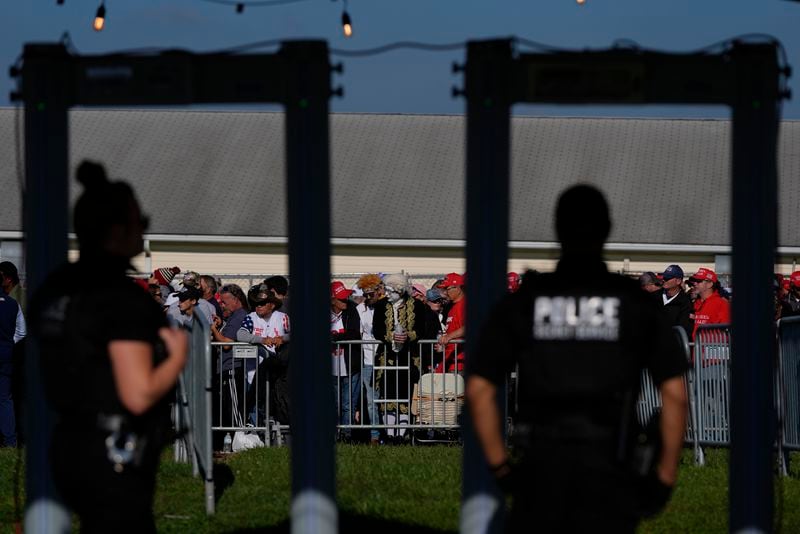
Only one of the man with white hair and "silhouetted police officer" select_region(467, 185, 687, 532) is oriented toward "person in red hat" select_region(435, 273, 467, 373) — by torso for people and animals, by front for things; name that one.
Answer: the silhouetted police officer

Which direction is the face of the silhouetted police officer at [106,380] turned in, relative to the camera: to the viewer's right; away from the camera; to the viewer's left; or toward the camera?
to the viewer's right

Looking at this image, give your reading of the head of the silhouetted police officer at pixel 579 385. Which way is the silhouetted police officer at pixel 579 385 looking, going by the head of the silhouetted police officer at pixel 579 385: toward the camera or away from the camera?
away from the camera

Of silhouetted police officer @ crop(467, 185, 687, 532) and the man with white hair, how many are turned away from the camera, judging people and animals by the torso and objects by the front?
1

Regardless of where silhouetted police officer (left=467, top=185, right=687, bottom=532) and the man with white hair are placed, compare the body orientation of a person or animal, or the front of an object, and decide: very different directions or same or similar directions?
very different directions

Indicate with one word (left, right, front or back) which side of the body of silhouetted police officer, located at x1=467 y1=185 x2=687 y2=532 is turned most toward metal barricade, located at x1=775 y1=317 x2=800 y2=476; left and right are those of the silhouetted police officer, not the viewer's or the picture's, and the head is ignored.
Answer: front

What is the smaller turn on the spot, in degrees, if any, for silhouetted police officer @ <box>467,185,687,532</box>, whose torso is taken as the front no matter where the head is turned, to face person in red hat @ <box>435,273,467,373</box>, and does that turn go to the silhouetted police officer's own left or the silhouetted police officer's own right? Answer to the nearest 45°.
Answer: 0° — they already face them

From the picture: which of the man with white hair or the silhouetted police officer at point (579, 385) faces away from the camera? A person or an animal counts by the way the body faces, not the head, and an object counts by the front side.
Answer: the silhouetted police officer

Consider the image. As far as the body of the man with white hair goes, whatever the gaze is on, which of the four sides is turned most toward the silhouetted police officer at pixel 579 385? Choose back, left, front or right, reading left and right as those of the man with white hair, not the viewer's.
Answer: front

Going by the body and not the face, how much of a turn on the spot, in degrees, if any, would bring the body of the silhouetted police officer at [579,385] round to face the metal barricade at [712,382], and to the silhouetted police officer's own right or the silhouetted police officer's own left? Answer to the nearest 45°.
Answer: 0° — they already face it

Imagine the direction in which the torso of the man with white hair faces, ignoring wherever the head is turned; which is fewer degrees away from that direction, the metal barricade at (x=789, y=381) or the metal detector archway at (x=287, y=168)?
the metal detector archway

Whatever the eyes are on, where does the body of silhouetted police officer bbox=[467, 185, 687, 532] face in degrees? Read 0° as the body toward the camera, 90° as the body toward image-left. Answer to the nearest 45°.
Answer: approximately 180°

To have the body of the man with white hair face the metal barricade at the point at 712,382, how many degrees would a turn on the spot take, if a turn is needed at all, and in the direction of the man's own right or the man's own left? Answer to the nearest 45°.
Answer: approximately 45° to the man's own left

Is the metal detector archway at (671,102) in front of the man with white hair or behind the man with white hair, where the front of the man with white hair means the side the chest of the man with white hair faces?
in front
